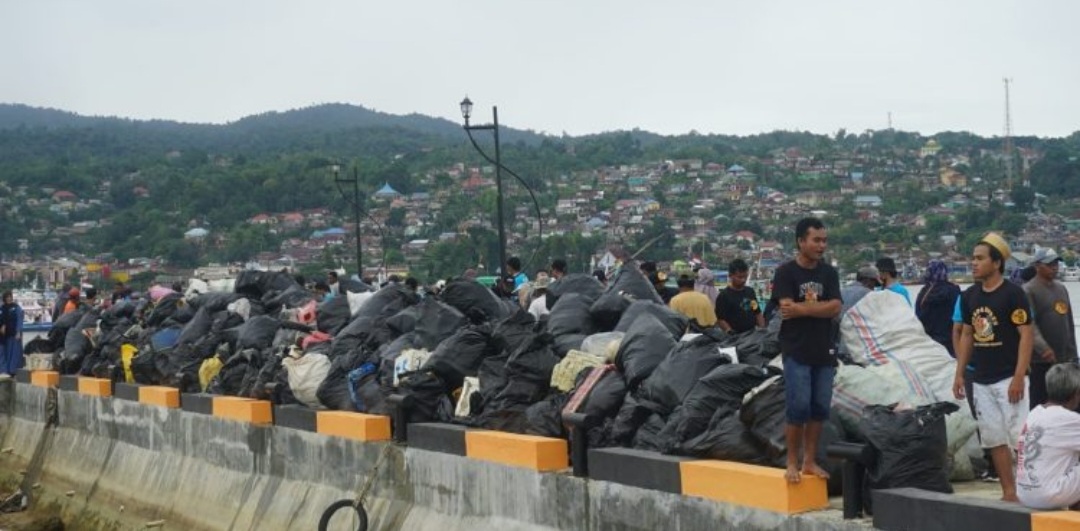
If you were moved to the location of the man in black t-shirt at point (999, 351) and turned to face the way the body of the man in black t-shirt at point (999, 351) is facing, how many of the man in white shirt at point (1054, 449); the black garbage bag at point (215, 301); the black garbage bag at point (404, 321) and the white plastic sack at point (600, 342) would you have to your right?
3

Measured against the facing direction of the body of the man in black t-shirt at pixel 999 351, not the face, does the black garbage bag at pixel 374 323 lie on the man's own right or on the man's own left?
on the man's own right

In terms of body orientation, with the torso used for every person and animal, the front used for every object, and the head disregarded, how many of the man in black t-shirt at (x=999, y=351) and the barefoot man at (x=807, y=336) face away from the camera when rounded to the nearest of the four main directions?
0

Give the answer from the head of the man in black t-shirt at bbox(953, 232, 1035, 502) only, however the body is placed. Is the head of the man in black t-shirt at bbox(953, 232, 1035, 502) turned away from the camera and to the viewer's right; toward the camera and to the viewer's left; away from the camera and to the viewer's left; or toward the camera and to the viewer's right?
toward the camera and to the viewer's left

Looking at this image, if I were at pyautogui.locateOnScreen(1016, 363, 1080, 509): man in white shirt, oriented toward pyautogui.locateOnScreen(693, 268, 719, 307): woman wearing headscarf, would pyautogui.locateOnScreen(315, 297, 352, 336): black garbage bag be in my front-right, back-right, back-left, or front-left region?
front-left

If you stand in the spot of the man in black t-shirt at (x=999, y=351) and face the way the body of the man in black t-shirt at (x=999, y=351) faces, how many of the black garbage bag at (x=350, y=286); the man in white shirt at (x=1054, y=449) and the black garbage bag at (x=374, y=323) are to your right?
2

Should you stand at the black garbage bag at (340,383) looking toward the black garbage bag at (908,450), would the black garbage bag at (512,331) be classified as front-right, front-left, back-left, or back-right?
front-left

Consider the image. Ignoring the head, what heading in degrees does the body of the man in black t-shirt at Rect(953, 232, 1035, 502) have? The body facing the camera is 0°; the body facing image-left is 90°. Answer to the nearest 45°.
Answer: approximately 45°

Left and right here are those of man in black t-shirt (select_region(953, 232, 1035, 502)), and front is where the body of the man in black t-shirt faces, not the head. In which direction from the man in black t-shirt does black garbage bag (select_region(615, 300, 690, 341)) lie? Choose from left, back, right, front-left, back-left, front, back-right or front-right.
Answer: right

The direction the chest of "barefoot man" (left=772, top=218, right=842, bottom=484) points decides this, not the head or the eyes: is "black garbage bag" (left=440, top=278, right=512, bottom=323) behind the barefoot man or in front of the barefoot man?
behind

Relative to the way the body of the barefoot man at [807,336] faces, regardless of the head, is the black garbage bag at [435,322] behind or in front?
behind

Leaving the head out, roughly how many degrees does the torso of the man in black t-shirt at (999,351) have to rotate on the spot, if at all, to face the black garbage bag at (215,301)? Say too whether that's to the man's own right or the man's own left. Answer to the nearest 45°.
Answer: approximately 90° to the man's own right

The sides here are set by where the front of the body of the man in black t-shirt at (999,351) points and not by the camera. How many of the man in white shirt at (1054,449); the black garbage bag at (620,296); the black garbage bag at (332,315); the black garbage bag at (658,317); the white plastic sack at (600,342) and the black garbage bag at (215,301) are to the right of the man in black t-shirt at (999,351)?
5

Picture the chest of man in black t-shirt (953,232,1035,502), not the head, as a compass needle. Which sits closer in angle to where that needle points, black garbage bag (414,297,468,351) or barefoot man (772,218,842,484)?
the barefoot man
